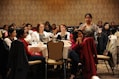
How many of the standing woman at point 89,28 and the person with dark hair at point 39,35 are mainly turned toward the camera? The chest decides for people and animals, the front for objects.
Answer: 2

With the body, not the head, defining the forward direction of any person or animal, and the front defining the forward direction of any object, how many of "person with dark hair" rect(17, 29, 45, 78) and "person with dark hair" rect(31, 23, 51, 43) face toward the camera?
1

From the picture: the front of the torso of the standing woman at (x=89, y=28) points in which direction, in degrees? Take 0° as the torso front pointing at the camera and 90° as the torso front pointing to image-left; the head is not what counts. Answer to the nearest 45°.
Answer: approximately 0°

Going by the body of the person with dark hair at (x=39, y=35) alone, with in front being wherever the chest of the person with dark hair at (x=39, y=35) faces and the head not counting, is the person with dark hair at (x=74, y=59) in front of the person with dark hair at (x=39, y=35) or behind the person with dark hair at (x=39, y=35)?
in front

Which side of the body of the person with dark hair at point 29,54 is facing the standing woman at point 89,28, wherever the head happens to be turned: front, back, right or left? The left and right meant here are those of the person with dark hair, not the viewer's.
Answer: front

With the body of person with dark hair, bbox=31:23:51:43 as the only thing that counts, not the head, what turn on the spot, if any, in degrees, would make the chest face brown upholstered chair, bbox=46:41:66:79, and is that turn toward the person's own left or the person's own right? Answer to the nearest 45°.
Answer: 0° — they already face it

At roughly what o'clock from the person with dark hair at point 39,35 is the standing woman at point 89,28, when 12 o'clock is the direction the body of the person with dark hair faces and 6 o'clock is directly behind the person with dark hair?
The standing woman is roughly at 10 o'clock from the person with dark hair.
